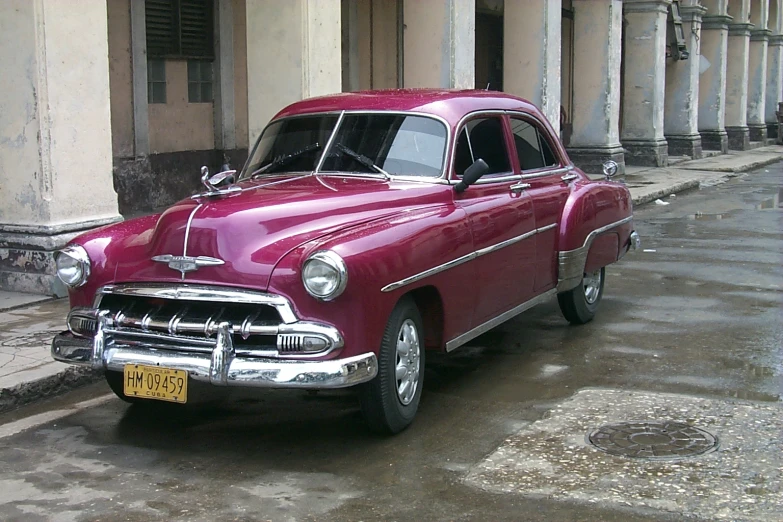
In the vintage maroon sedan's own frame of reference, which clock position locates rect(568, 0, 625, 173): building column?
The building column is roughly at 5 o'clock from the vintage maroon sedan.

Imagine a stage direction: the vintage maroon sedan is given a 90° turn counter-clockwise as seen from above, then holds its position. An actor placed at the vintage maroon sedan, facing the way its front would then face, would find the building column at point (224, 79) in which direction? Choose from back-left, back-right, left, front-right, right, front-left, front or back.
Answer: back-left

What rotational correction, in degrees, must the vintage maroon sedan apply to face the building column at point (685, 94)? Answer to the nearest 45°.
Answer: approximately 135° to its right

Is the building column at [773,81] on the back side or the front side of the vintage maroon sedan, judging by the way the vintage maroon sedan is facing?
on the back side

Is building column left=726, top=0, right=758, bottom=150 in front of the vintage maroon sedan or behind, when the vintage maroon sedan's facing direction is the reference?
behind

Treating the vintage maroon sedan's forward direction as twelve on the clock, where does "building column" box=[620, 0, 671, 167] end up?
The building column is roughly at 5 o'clock from the vintage maroon sedan.

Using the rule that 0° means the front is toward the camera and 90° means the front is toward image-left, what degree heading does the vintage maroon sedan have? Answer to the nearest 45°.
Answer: approximately 45°

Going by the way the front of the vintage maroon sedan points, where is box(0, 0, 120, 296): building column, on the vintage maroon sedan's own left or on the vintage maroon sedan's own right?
on the vintage maroon sedan's own right

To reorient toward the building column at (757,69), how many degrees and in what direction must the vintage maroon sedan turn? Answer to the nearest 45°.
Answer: approximately 180°
